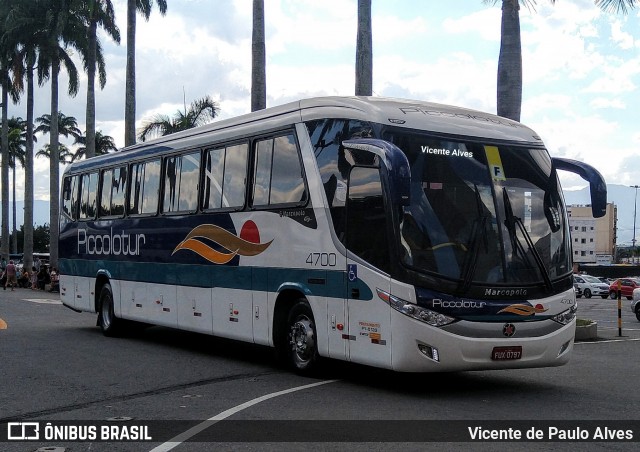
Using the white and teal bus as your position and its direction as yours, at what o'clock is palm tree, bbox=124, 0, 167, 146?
The palm tree is roughly at 7 o'clock from the white and teal bus.

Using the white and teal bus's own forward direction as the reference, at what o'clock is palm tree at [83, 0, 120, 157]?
The palm tree is roughly at 7 o'clock from the white and teal bus.

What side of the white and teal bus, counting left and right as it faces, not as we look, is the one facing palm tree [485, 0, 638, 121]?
left

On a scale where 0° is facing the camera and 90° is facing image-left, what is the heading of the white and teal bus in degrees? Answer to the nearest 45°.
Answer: approximately 315°

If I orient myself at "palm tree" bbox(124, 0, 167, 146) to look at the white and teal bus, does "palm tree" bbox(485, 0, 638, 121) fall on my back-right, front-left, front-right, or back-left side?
front-left
